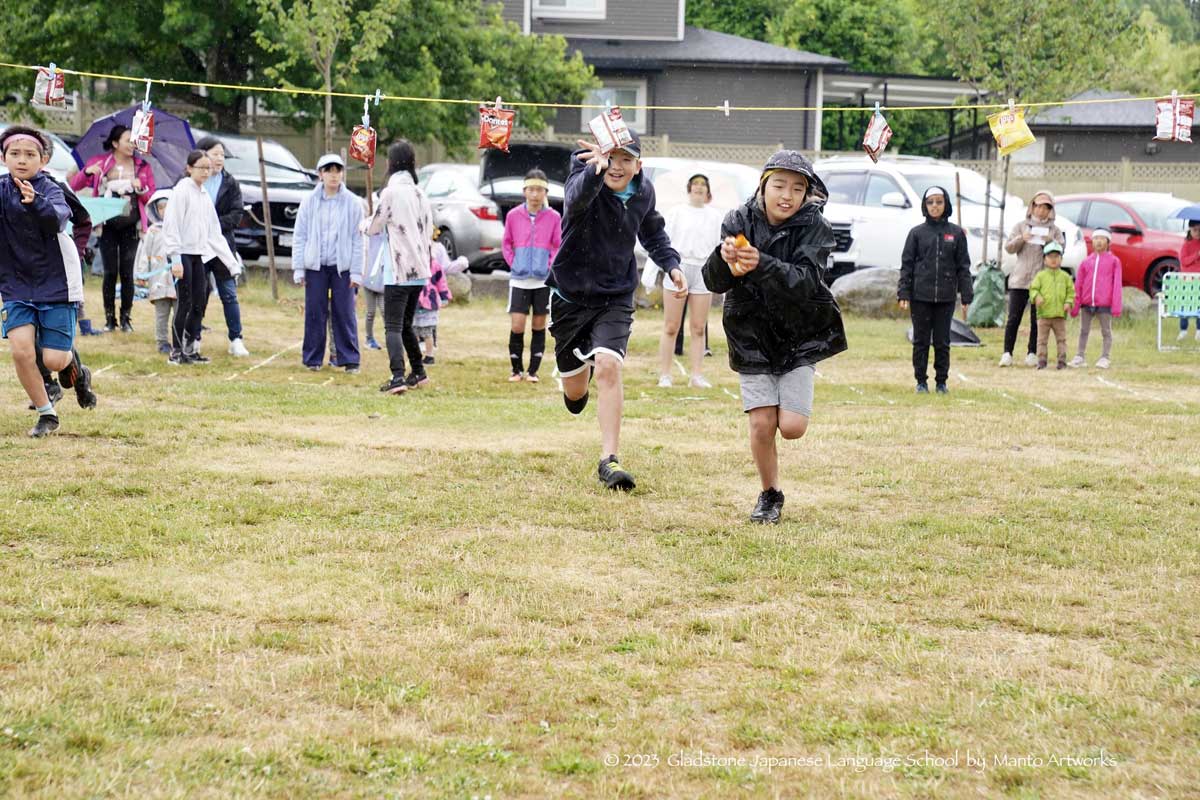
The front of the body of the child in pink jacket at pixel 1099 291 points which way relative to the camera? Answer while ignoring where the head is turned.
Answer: toward the camera

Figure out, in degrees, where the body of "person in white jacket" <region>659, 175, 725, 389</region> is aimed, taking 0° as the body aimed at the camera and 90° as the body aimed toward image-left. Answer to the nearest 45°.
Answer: approximately 0°

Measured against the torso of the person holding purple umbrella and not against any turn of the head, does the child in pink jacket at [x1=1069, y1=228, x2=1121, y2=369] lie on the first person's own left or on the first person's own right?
on the first person's own left

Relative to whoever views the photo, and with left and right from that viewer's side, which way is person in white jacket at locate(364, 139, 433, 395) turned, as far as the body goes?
facing away from the viewer and to the left of the viewer

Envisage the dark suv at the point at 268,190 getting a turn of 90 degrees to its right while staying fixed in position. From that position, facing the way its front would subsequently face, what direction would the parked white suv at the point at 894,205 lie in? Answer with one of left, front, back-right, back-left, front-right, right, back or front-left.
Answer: back-left

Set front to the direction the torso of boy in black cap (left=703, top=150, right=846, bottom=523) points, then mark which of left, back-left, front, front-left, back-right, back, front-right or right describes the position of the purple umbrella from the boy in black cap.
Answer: back-right

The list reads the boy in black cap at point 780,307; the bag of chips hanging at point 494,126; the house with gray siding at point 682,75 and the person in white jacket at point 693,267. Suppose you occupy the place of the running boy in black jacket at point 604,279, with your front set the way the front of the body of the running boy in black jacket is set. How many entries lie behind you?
3

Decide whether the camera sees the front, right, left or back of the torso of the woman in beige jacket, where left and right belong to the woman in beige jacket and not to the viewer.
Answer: front

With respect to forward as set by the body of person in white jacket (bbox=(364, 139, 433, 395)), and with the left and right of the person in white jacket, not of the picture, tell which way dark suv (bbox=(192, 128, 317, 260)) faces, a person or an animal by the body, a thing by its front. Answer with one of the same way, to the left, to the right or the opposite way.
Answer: the opposite way

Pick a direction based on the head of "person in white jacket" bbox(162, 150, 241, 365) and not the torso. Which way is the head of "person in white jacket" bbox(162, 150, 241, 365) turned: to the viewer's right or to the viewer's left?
to the viewer's right

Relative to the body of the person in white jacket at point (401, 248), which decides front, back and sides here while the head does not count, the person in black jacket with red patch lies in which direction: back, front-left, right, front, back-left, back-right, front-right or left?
back-right

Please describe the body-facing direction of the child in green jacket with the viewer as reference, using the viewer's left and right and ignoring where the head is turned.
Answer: facing the viewer
